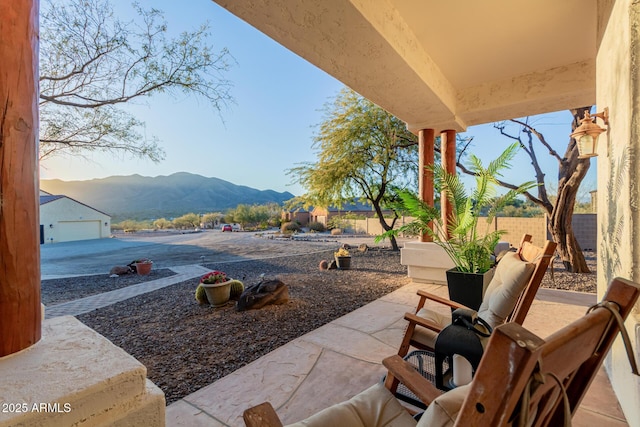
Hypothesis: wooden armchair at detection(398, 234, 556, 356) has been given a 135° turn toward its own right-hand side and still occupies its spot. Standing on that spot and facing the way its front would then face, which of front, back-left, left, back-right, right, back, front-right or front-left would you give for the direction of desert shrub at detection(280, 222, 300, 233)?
left

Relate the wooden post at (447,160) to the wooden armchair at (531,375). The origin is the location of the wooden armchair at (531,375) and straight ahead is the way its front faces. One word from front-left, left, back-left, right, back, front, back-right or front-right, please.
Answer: front-right

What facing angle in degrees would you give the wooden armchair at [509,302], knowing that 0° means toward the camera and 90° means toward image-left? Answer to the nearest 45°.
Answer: approximately 90°

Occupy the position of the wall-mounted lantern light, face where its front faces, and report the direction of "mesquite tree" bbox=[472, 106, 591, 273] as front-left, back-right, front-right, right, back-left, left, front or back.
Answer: right

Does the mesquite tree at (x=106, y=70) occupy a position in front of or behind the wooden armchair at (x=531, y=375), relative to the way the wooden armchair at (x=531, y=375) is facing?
in front

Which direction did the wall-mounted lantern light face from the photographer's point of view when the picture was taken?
facing to the left of the viewer

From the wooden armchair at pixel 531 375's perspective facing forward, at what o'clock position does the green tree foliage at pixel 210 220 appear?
The green tree foliage is roughly at 12 o'clock from the wooden armchair.

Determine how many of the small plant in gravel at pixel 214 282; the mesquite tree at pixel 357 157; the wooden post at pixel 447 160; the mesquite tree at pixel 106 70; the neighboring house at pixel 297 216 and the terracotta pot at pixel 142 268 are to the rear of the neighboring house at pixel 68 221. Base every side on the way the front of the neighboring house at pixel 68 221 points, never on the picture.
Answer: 0

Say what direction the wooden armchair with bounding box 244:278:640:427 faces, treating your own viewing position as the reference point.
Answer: facing away from the viewer and to the left of the viewer

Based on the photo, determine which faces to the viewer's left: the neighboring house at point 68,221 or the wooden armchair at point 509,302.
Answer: the wooden armchair

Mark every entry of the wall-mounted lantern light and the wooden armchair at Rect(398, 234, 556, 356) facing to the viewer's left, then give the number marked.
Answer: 2

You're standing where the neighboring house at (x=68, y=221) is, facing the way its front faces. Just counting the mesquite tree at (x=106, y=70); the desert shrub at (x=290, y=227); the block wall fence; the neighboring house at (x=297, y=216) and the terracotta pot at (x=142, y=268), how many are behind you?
0

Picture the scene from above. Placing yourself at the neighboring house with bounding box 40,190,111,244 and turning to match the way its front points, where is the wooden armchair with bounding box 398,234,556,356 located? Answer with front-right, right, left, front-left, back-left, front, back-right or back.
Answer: front-right

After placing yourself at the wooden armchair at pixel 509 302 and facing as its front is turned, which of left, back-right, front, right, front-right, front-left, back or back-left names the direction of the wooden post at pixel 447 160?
right

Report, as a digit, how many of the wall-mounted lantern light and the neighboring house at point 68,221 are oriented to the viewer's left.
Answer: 1
